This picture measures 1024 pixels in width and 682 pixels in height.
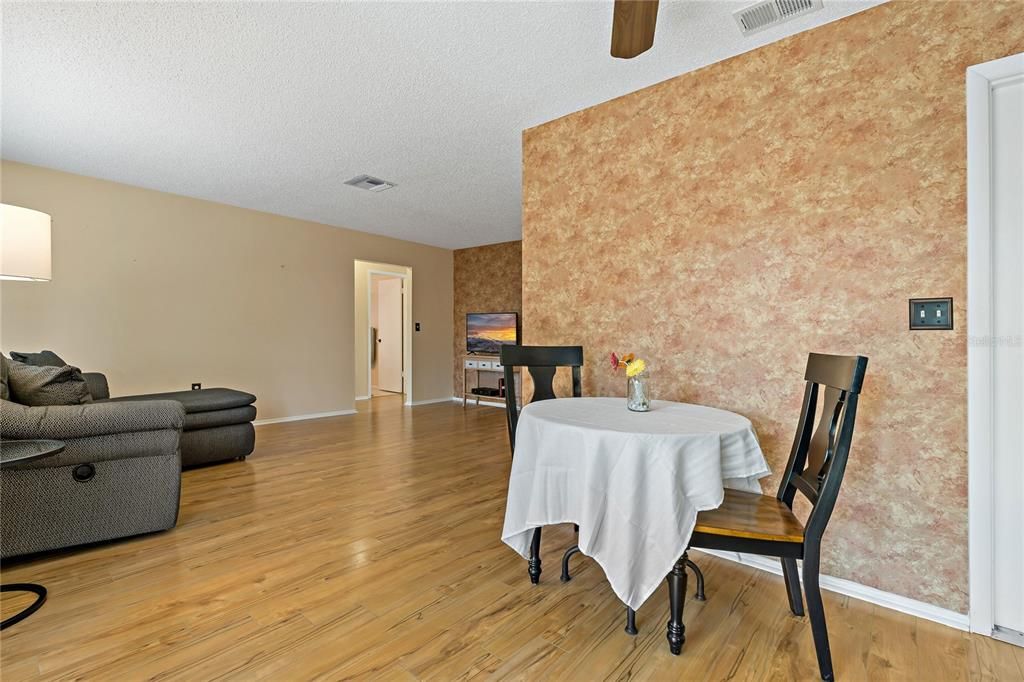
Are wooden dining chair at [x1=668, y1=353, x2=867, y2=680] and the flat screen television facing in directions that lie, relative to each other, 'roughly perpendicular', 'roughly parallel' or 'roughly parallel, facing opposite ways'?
roughly perpendicular

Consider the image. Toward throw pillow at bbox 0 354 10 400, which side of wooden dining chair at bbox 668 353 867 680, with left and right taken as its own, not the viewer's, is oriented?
front

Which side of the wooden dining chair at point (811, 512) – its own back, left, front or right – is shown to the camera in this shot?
left

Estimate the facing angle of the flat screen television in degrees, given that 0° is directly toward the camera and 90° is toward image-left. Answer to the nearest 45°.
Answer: approximately 45°

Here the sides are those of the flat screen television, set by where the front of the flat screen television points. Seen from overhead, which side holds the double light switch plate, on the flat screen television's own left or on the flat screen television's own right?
on the flat screen television's own left

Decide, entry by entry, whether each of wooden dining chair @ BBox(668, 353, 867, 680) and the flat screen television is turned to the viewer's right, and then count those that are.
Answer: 0

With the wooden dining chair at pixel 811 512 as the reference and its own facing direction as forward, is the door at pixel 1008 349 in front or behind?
behind

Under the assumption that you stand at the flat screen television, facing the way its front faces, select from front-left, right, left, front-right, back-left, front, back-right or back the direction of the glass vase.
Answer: front-left
